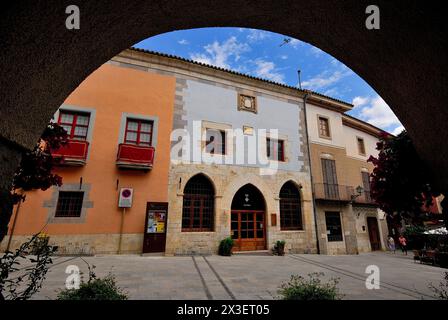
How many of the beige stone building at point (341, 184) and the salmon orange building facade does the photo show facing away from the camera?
0

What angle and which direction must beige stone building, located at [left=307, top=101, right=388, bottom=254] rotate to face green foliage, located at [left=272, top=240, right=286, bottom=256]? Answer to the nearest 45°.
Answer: approximately 90° to its right

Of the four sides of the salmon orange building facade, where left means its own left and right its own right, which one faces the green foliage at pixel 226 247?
left

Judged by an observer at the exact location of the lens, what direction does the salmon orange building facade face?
facing the viewer

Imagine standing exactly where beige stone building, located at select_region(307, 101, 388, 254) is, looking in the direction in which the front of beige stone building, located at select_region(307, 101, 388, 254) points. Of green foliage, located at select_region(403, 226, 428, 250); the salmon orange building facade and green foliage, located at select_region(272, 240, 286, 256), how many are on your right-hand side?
2

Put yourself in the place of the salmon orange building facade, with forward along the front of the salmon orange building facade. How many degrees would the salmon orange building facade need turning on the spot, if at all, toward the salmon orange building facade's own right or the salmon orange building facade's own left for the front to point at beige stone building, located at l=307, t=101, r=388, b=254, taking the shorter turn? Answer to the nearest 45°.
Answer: approximately 90° to the salmon orange building facade's own left

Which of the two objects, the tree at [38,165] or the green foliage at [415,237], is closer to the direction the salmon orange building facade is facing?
the tree

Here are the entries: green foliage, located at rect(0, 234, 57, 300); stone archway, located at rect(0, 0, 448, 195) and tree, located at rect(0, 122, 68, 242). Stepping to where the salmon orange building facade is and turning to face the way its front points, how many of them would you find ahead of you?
3

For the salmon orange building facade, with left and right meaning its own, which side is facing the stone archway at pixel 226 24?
front

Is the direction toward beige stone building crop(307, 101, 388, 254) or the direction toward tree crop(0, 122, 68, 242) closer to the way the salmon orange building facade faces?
the tree

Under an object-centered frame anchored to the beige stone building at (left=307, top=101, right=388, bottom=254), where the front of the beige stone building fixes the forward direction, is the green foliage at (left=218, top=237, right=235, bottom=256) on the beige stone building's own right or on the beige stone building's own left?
on the beige stone building's own right
